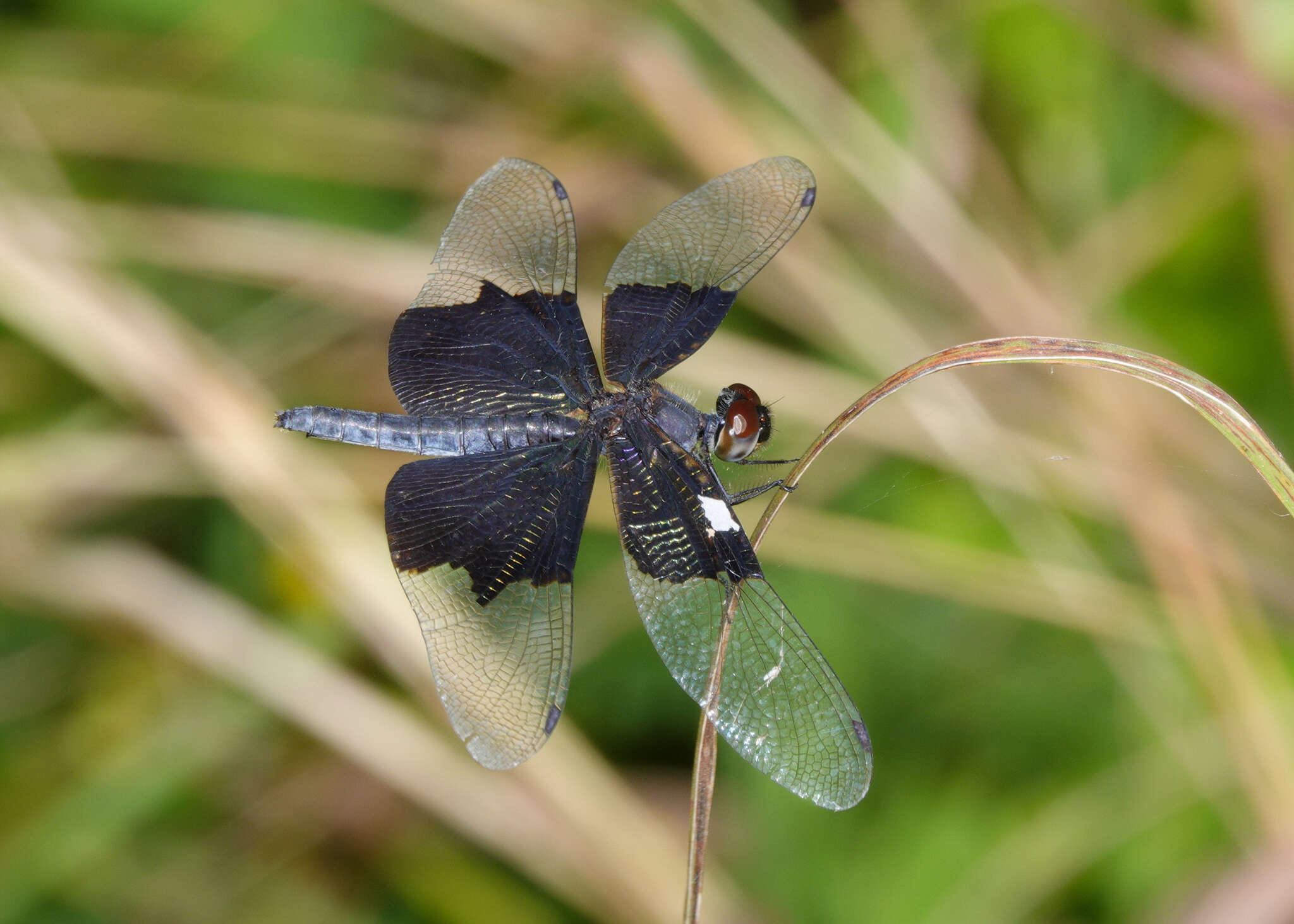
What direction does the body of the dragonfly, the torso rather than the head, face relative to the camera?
to the viewer's right
